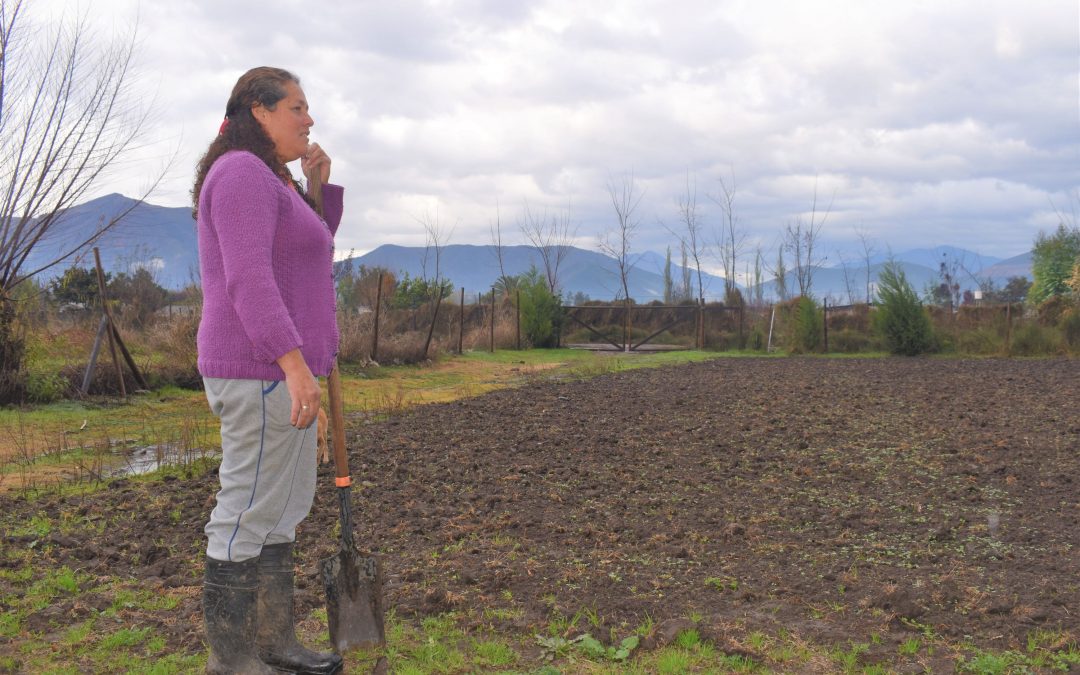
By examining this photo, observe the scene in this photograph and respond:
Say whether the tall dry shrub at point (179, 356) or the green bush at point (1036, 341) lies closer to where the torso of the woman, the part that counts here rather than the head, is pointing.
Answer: the green bush

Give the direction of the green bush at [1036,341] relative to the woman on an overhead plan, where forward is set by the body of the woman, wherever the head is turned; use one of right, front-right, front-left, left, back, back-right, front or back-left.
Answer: front-left

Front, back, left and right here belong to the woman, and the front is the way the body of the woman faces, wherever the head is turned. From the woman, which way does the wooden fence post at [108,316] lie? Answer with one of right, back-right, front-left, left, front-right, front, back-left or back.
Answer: left

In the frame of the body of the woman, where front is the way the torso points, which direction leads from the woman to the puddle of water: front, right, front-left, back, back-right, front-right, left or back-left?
left

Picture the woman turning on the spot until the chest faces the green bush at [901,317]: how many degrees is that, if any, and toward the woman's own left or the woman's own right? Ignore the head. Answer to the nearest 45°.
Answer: approximately 45° to the woman's own left

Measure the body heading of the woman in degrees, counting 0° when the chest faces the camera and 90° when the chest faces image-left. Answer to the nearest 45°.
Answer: approximately 270°

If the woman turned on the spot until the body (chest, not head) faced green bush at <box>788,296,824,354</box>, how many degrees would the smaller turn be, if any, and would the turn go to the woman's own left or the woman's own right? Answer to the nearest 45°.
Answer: approximately 45° to the woman's own left

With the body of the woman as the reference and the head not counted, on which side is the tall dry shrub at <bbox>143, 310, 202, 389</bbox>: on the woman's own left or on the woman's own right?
on the woman's own left

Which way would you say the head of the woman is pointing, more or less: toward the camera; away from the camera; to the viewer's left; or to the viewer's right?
to the viewer's right

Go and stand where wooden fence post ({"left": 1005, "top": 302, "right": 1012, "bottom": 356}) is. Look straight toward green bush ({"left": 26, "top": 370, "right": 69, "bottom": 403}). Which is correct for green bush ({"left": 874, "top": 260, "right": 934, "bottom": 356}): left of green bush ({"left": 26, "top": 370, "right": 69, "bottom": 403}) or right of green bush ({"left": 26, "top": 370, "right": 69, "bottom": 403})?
right

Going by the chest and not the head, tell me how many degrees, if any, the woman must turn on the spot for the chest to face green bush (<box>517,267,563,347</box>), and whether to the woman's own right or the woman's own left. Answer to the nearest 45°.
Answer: approximately 90° to the woman's own left
